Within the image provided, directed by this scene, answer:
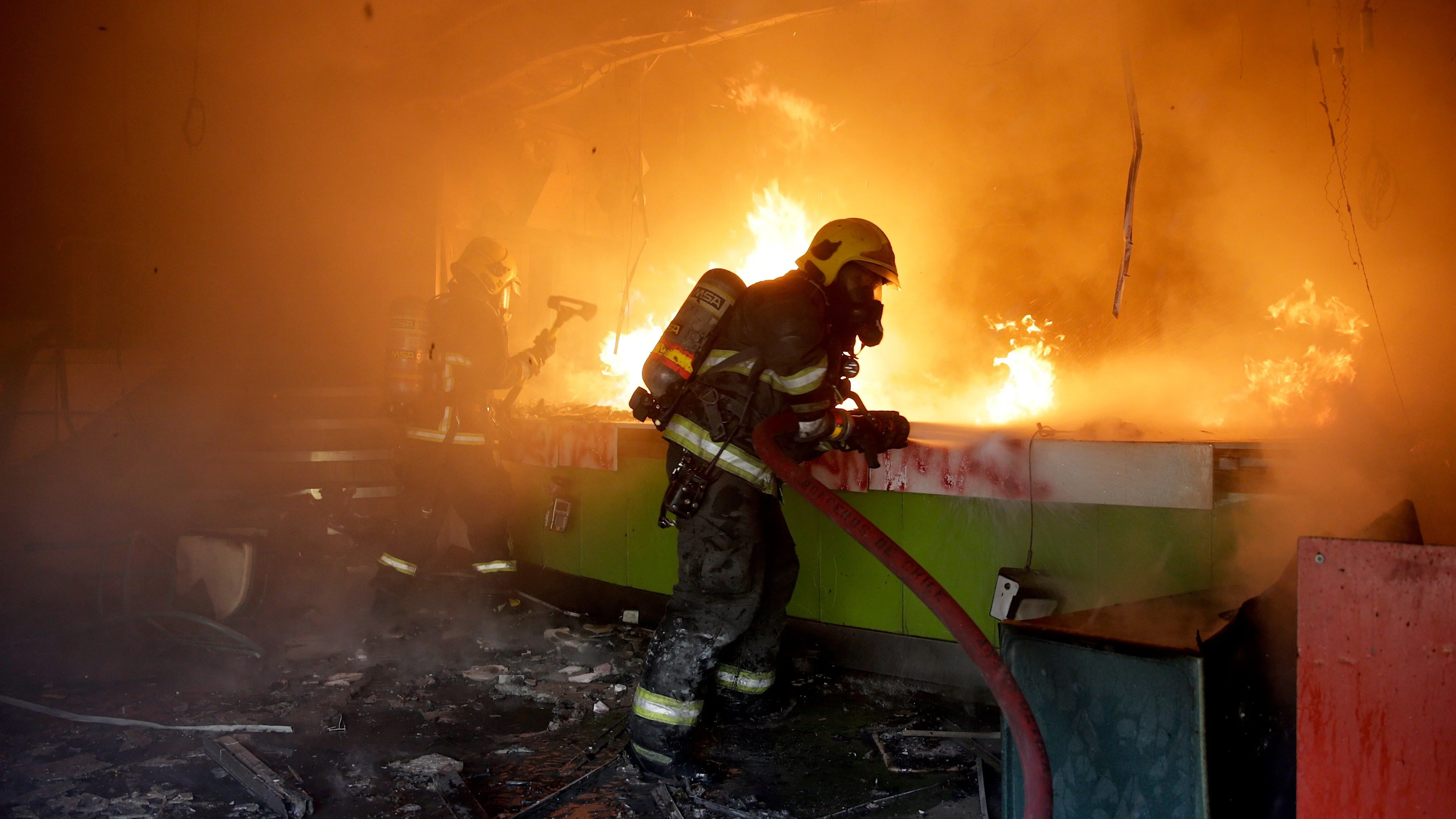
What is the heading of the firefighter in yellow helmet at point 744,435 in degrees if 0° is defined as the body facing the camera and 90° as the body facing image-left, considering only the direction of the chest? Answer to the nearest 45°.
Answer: approximately 270°

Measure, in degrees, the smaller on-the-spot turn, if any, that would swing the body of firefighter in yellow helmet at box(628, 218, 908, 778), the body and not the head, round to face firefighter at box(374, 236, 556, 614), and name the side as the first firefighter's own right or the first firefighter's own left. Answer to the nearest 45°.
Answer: approximately 135° to the first firefighter's own left

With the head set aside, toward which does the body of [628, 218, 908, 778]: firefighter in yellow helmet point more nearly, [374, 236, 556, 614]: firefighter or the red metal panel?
the red metal panel

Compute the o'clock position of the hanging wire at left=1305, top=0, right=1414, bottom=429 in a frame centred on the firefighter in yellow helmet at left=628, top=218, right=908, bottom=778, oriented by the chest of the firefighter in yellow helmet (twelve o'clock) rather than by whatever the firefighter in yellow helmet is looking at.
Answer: The hanging wire is roughly at 11 o'clock from the firefighter in yellow helmet.

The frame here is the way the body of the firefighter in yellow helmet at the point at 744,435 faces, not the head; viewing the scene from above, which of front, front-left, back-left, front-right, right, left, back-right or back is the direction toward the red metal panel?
front-right

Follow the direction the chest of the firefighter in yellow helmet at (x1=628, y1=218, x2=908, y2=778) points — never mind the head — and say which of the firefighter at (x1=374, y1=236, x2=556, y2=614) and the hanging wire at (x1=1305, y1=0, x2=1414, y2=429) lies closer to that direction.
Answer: the hanging wire

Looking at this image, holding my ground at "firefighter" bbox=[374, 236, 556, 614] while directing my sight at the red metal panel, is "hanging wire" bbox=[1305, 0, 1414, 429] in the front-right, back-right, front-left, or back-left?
front-left

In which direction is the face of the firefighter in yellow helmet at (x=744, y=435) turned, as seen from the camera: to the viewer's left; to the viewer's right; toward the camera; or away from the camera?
to the viewer's right

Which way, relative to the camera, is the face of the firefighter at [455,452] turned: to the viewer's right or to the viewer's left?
to the viewer's right

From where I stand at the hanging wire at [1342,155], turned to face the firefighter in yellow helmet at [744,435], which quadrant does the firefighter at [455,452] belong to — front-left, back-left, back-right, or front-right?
front-right

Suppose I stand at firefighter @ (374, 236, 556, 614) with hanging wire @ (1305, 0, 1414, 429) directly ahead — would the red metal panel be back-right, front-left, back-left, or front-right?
front-right
